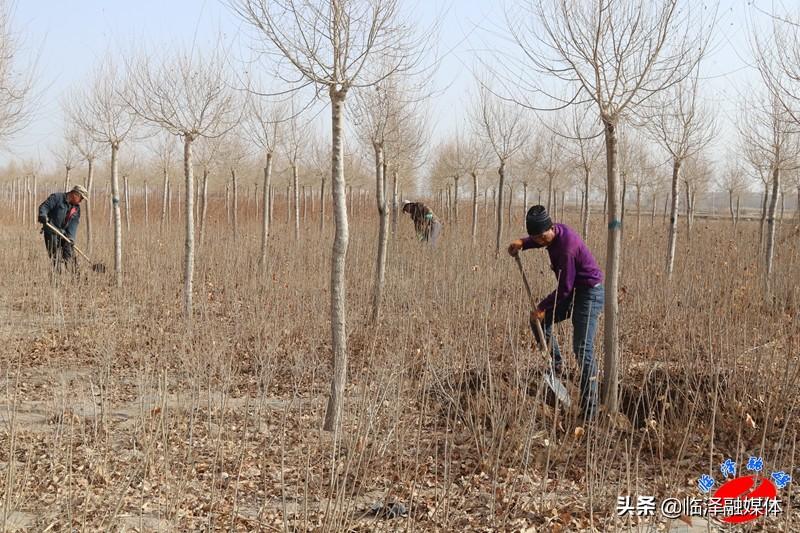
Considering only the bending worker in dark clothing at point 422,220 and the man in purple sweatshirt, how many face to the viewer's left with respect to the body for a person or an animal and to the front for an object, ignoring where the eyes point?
2

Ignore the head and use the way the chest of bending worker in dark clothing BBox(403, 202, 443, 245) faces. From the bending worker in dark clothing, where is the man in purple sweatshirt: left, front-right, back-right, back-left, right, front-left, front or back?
left

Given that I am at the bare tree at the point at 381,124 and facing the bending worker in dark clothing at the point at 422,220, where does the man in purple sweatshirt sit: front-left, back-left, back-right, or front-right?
back-right

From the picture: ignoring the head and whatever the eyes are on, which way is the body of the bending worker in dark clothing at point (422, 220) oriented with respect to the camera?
to the viewer's left

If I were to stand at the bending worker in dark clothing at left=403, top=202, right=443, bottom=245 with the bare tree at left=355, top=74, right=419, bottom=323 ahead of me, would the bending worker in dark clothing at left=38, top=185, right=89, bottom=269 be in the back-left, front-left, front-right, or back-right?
front-right

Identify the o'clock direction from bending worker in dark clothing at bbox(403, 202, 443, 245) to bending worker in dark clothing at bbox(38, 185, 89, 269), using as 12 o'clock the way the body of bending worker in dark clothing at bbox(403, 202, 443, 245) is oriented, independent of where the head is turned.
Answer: bending worker in dark clothing at bbox(38, 185, 89, 269) is roughly at 11 o'clock from bending worker in dark clothing at bbox(403, 202, 443, 245).

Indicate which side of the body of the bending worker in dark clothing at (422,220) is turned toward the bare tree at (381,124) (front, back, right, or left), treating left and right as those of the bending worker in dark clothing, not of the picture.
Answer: left

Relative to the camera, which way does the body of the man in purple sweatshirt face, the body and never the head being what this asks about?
to the viewer's left

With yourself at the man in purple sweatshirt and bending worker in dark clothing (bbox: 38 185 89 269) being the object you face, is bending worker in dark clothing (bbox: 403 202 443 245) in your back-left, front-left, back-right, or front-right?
front-right

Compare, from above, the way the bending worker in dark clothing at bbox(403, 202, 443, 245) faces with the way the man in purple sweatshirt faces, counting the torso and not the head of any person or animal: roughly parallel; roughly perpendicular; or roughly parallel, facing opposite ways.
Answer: roughly parallel

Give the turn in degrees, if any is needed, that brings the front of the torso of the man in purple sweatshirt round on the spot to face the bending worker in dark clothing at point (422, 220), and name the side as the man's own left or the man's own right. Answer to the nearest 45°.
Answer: approximately 90° to the man's own right

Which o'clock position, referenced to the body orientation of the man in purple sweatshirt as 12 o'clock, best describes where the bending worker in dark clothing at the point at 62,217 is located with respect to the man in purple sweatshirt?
The bending worker in dark clothing is roughly at 1 o'clock from the man in purple sweatshirt.
